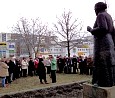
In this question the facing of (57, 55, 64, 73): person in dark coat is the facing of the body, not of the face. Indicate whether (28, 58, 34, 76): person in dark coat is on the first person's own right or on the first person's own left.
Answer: on the first person's own right

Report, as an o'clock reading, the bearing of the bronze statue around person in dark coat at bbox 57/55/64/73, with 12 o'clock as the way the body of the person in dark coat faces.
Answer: The bronze statue is roughly at 12 o'clock from the person in dark coat.

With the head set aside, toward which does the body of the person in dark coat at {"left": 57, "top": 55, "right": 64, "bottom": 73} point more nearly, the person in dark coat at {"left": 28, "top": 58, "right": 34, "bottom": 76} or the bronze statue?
the bronze statue
